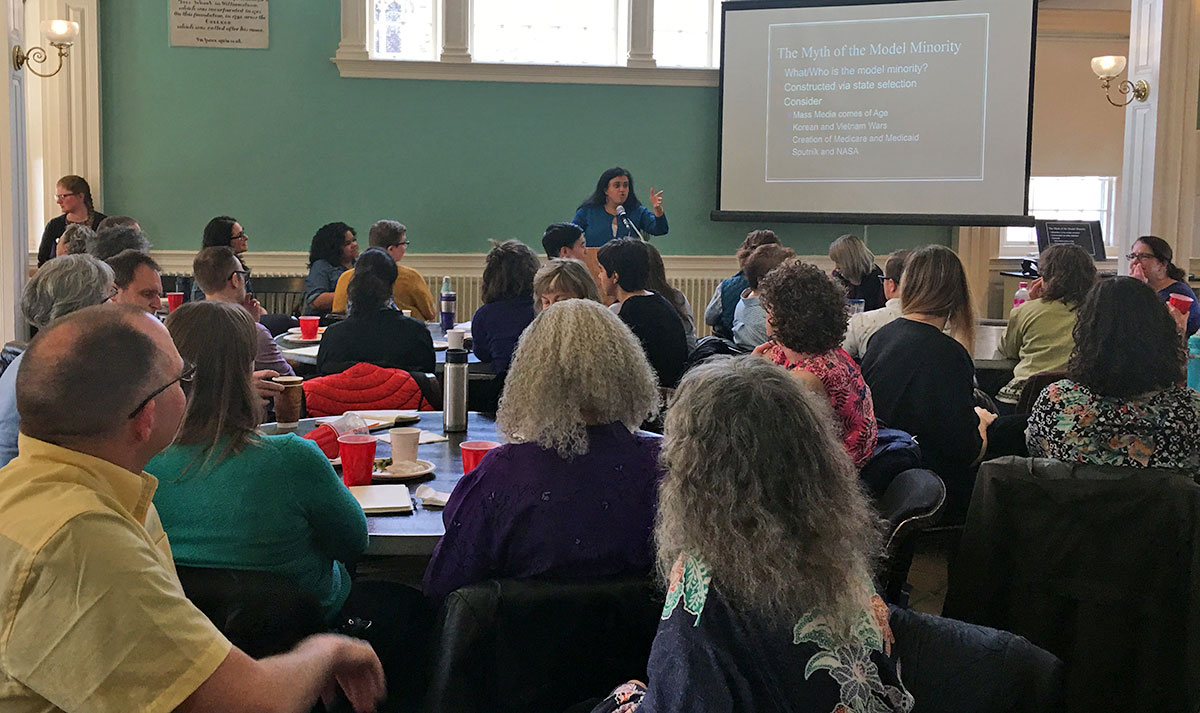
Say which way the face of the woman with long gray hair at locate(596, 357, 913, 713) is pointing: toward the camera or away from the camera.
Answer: away from the camera

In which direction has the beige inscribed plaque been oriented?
toward the camera

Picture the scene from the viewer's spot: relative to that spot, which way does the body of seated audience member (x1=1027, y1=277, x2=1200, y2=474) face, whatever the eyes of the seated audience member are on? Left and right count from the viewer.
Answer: facing away from the viewer

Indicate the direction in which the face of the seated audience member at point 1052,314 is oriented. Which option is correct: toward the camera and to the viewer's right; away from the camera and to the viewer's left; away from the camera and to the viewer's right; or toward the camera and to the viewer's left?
away from the camera and to the viewer's left

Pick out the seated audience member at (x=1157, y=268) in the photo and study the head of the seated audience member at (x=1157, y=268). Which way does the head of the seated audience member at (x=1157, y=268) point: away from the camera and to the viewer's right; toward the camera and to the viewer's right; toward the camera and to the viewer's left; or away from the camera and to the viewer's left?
toward the camera and to the viewer's left

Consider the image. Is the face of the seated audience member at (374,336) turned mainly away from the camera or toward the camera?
away from the camera

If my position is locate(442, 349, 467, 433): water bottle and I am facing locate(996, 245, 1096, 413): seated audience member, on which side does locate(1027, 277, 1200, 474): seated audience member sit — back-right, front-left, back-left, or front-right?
front-right

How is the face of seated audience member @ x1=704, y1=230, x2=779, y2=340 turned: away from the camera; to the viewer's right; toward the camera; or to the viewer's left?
away from the camera

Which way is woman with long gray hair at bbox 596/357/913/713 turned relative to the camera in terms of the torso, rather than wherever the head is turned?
away from the camera

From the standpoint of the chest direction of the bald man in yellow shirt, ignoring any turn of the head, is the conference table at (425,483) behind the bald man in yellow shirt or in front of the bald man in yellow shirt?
in front

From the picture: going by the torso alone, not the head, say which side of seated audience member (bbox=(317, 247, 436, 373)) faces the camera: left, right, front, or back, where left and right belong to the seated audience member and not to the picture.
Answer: back

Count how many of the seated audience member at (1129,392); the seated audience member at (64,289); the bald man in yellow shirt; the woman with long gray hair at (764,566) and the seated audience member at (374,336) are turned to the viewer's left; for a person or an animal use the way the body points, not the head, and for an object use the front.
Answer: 0

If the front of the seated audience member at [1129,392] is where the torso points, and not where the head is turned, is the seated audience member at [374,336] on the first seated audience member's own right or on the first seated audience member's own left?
on the first seated audience member's own left

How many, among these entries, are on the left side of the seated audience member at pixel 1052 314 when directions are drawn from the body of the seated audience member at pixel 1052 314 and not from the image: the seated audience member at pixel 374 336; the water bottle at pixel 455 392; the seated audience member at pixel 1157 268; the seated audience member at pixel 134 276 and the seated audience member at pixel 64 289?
4

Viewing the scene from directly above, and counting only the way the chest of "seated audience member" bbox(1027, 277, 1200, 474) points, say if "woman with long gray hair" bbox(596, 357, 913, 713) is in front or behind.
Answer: behind

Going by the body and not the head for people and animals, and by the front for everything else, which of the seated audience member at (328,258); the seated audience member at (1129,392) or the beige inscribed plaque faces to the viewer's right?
the seated audience member at (328,258)
